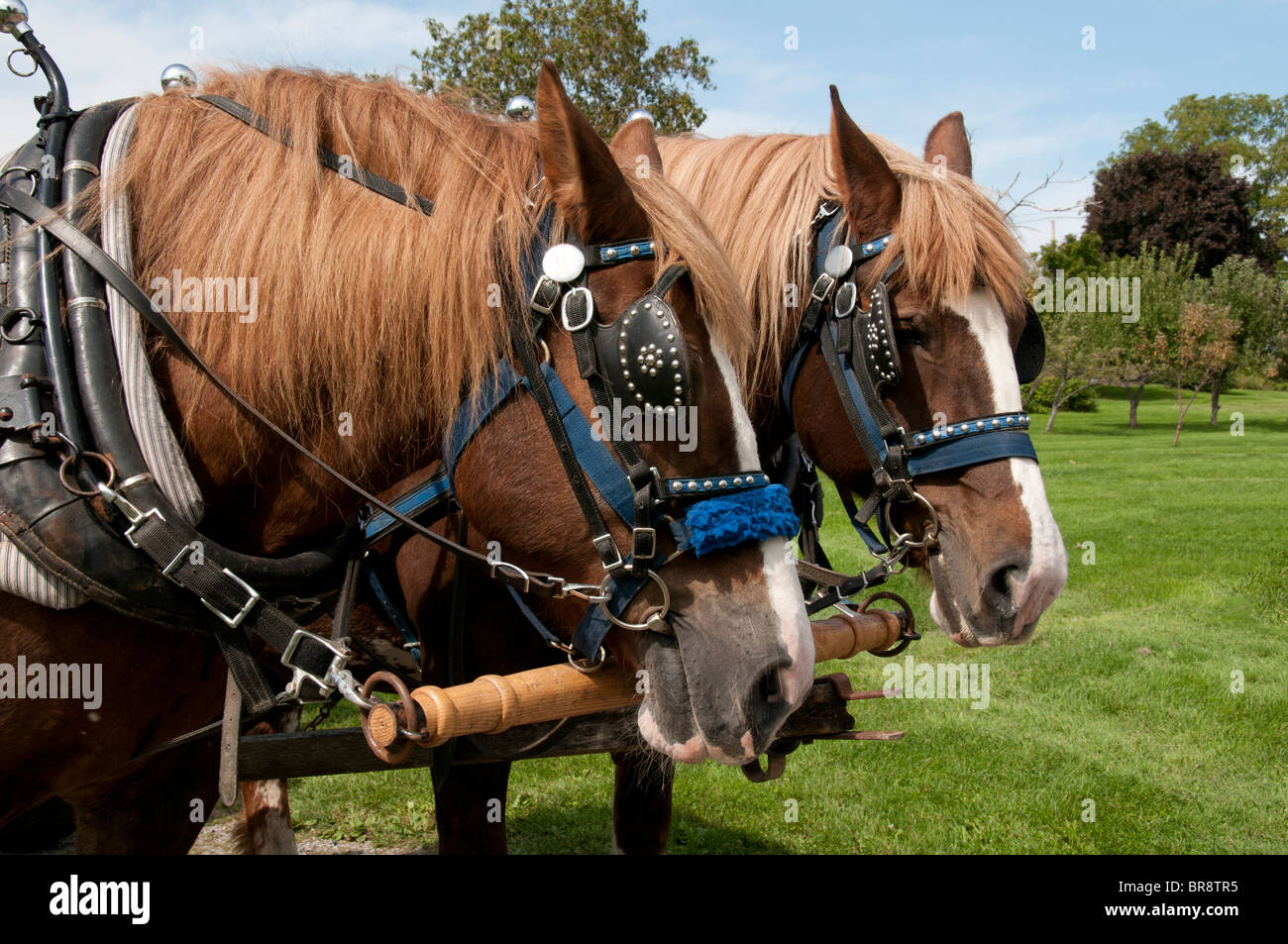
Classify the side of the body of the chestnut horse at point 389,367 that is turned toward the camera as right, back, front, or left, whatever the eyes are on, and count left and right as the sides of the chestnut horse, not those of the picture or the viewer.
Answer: right

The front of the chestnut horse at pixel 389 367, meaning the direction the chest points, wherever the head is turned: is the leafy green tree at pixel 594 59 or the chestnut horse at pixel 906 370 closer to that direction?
the chestnut horse

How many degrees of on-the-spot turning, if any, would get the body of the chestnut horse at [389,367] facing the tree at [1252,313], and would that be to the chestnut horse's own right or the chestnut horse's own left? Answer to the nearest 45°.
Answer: approximately 45° to the chestnut horse's own left

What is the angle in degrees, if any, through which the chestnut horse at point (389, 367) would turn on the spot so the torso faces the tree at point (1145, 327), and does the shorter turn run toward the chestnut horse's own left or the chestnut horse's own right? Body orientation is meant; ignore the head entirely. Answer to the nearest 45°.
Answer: approximately 45° to the chestnut horse's own left

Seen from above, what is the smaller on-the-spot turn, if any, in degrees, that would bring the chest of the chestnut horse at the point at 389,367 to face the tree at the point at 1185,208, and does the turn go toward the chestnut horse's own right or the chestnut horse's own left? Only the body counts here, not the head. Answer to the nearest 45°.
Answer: approximately 45° to the chestnut horse's own left
